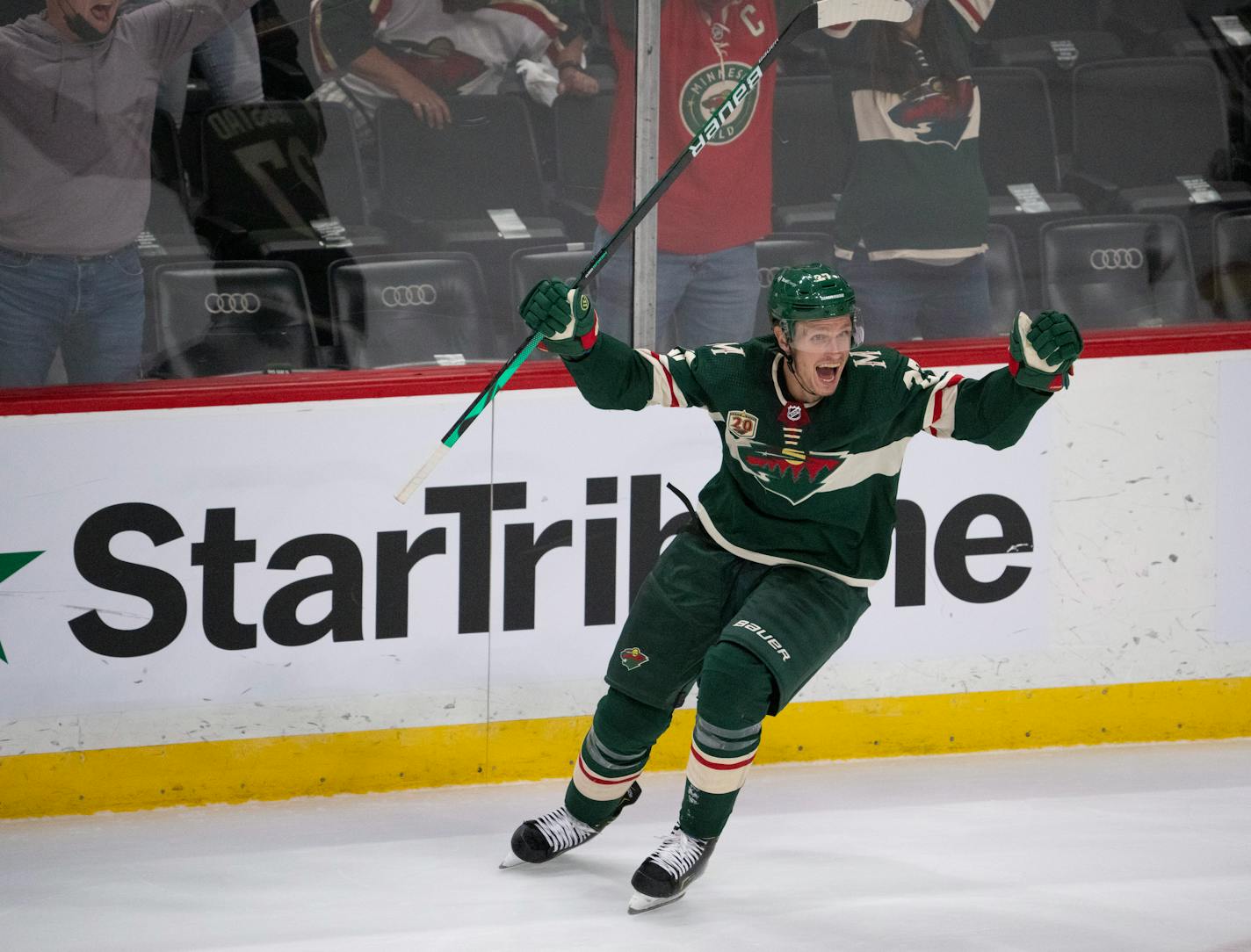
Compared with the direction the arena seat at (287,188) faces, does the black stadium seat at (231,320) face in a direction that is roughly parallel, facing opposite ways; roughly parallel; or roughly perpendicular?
roughly parallel

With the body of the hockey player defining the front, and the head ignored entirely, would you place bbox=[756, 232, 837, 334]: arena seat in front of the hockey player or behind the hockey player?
behind

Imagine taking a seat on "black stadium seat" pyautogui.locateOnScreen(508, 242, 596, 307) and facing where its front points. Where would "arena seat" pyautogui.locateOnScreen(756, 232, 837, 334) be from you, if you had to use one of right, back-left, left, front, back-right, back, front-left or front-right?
left

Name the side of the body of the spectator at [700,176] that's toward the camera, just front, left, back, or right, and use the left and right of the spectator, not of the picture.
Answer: front

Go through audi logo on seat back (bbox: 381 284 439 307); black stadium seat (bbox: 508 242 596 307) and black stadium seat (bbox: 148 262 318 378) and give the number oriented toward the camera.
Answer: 3

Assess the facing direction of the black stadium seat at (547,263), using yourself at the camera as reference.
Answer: facing the viewer

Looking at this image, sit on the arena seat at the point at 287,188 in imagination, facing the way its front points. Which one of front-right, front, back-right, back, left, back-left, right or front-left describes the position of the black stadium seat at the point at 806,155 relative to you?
left

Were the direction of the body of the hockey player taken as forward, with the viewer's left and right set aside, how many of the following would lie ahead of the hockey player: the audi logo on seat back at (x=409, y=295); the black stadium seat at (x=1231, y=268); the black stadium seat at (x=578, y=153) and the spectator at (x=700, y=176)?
0

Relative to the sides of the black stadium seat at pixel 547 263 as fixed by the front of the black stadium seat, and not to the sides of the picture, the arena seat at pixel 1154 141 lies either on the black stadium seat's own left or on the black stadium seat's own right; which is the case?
on the black stadium seat's own left

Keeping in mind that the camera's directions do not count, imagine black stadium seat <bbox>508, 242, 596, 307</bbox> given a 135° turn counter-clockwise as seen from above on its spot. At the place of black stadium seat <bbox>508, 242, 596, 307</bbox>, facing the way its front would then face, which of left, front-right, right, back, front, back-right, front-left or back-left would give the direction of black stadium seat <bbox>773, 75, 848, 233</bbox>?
front-right

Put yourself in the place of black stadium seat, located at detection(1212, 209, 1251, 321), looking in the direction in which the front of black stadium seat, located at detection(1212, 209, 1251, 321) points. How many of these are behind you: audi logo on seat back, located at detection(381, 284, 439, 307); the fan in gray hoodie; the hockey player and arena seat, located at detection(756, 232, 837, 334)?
0

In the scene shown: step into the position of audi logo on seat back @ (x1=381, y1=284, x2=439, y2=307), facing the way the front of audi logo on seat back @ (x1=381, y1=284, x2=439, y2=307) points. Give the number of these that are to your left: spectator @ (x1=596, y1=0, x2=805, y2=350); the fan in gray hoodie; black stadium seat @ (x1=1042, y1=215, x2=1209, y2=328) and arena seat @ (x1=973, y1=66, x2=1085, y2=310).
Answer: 3

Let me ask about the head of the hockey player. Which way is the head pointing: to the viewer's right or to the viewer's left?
to the viewer's right

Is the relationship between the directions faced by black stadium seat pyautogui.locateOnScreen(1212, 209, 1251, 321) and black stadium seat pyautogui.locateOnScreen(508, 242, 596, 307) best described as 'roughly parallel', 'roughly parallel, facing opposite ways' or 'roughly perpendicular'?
roughly parallel

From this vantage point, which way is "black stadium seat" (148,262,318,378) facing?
toward the camera

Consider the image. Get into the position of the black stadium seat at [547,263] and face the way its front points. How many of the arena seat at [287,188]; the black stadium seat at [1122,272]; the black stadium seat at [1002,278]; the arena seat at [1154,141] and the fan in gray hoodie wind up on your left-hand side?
3

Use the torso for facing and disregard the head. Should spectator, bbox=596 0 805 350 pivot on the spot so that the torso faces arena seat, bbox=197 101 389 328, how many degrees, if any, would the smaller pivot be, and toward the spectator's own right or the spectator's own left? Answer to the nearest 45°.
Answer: approximately 90° to the spectator's own right

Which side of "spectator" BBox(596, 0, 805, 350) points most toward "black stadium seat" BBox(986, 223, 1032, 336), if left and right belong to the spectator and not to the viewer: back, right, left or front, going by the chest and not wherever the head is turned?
left
